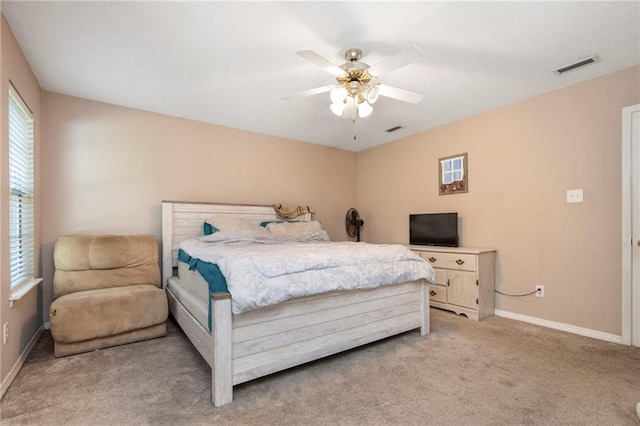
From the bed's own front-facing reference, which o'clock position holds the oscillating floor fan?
The oscillating floor fan is roughly at 8 o'clock from the bed.

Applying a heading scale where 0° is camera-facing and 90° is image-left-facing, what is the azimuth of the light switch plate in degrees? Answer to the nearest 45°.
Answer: approximately 0°

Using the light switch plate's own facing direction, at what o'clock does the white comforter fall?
The white comforter is roughly at 1 o'clock from the light switch plate.

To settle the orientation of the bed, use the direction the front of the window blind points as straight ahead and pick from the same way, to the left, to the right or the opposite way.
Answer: to the right

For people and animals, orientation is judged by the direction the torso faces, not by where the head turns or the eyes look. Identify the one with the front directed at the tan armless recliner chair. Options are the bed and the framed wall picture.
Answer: the framed wall picture

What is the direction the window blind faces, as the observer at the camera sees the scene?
facing to the right of the viewer

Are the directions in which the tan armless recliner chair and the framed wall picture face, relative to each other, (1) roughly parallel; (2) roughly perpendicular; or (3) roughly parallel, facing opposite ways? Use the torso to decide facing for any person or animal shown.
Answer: roughly perpendicular

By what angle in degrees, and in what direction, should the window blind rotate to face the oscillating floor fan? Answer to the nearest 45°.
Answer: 0° — it already faces it

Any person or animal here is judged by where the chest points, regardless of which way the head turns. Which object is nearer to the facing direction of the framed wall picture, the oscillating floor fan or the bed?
the bed

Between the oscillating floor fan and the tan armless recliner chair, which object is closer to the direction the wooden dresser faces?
the tan armless recliner chair
